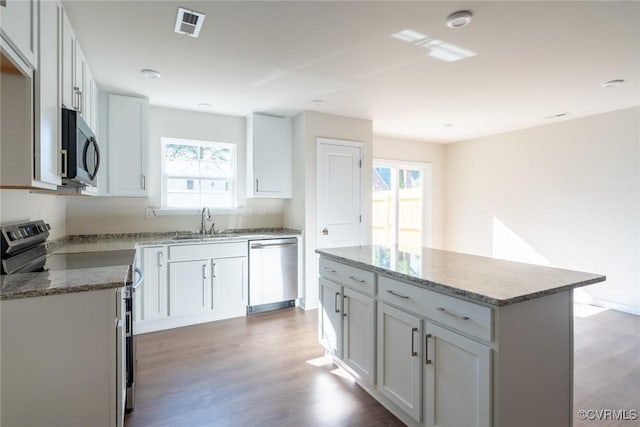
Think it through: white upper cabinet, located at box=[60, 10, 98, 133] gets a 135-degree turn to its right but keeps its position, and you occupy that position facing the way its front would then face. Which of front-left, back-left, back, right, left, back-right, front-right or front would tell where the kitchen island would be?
left

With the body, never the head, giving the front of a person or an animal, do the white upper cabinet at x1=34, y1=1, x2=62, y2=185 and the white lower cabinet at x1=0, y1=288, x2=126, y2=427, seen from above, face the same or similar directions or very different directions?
same or similar directions

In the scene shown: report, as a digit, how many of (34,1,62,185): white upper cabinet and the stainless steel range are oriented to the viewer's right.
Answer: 2

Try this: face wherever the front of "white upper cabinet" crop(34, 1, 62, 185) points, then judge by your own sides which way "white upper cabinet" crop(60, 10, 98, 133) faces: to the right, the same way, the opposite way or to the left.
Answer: the same way

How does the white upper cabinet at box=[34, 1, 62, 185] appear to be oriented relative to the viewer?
to the viewer's right

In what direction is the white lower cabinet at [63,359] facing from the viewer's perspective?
to the viewer's right

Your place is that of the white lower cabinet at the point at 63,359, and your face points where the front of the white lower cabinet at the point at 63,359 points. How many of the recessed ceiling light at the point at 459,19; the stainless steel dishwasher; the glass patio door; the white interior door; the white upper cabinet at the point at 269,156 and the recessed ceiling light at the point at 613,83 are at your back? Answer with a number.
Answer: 0

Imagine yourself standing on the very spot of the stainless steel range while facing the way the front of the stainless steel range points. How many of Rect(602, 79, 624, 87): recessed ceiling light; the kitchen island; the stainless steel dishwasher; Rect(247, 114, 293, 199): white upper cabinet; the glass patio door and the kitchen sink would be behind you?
0

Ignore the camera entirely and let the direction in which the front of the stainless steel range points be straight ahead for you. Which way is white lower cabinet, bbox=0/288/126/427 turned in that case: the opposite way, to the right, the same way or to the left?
the same way

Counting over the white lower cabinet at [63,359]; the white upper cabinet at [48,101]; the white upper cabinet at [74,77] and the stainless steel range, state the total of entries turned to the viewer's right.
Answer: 4

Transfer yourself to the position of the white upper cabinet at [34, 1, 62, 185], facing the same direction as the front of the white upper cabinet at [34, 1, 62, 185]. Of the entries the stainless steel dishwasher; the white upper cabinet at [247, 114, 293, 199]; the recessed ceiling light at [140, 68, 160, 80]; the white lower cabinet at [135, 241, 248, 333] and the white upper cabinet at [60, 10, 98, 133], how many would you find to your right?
0

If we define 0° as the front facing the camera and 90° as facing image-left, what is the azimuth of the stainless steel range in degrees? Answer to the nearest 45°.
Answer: approximately 270°

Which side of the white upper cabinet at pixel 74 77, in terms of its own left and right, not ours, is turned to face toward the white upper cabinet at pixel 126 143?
left

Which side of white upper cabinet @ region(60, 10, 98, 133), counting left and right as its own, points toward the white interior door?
front

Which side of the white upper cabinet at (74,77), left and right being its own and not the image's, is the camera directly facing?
right

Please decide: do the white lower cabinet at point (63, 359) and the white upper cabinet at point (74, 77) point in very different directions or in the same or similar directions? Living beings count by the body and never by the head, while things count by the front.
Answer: same or similar directions
